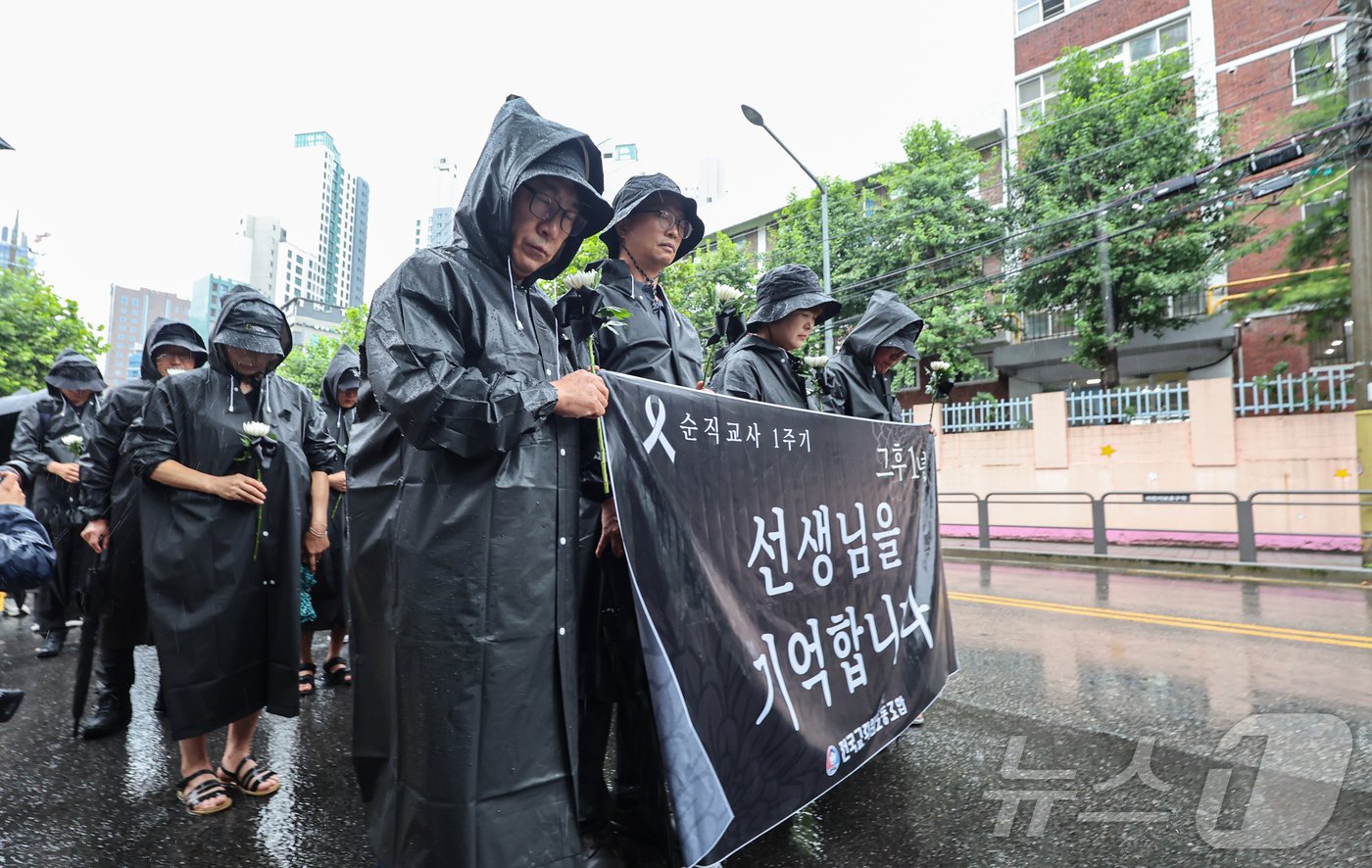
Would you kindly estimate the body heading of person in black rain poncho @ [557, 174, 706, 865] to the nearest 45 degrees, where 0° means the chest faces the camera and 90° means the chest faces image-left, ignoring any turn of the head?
approximately 315°

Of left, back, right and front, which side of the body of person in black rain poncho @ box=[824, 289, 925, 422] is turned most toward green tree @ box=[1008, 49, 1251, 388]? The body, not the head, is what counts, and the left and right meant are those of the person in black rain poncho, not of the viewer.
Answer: left

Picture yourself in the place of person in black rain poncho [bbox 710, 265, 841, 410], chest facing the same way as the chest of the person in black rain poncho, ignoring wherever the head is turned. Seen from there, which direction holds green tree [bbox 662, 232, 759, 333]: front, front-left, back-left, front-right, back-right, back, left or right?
back-left

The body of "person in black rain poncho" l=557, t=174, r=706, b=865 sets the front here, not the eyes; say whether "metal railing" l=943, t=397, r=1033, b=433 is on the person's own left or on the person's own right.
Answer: on the person's own left

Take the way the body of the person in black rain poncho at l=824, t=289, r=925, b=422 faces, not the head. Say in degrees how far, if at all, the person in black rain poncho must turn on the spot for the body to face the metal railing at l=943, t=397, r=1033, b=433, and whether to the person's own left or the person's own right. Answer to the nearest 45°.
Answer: approximately 135° to the person's own left

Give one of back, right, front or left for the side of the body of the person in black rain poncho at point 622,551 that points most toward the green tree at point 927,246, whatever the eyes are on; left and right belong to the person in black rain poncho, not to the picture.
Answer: left
